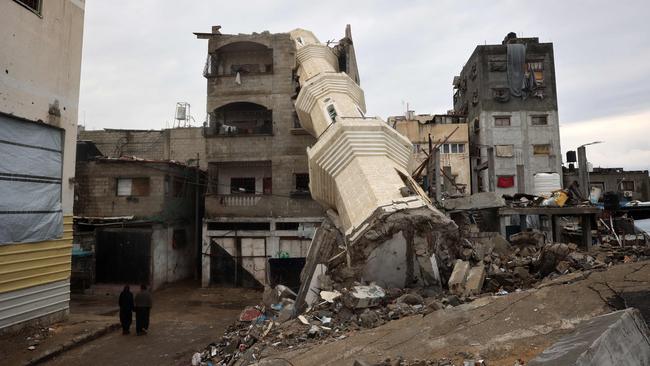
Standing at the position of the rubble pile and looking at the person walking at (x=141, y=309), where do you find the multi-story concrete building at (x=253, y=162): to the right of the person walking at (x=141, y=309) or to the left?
right

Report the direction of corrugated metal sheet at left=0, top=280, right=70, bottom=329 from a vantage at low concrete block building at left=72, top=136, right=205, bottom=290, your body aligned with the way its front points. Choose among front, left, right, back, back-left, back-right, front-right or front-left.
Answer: front

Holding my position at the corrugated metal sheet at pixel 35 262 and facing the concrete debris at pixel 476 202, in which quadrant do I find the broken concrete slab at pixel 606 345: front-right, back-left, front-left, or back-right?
front-right

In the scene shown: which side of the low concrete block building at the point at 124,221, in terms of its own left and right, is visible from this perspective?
front

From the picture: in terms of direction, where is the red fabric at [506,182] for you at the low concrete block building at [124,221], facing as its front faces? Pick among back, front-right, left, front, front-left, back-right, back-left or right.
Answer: left

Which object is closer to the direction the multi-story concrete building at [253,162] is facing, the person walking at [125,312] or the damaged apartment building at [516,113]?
the person walking

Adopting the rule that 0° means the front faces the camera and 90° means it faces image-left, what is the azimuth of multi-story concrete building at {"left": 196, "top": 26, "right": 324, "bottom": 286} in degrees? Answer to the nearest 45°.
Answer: approximately 0°

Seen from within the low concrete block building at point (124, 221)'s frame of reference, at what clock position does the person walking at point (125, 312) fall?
The person walking is roughly at 12 o'clock from the low concrete block building.

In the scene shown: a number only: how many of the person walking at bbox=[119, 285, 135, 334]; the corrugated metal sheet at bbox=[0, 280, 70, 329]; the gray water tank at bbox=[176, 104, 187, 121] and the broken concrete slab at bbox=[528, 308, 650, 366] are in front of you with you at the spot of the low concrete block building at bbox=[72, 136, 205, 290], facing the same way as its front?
3

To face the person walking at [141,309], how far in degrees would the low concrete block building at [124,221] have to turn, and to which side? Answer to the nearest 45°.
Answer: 0° — it already faces them

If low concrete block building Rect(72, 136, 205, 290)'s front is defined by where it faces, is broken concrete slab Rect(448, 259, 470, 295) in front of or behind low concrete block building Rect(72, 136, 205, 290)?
in front

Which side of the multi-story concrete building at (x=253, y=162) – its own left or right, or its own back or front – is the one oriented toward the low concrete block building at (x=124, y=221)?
right

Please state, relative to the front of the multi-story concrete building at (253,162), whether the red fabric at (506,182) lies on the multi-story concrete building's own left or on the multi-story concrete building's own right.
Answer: on the multi-story concrete building's own left

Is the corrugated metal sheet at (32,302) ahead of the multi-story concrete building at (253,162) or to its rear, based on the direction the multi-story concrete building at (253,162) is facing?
ahead

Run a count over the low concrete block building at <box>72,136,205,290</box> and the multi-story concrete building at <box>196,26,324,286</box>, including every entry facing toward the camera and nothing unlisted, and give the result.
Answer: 2
